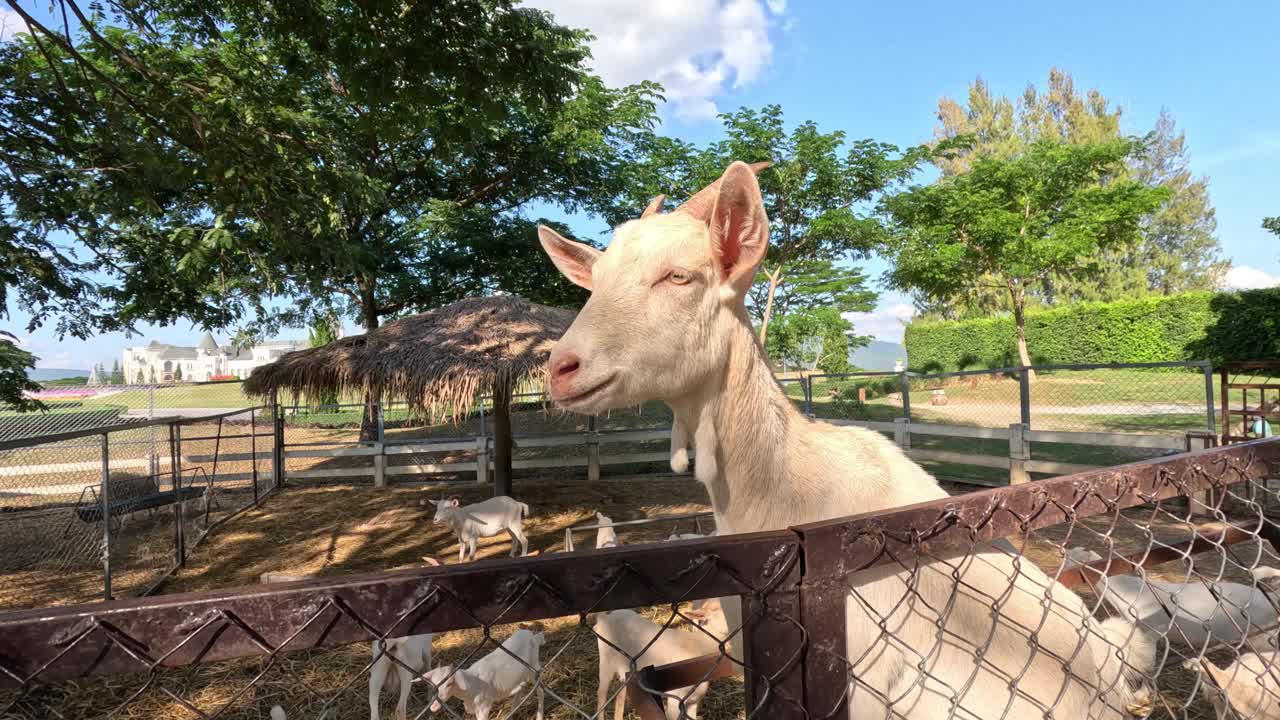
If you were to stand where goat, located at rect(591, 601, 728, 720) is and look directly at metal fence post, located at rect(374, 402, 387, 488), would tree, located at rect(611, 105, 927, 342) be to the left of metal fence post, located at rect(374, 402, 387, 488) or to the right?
right

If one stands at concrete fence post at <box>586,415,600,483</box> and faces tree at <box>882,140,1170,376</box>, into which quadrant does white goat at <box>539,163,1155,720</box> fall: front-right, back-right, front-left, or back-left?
back-right

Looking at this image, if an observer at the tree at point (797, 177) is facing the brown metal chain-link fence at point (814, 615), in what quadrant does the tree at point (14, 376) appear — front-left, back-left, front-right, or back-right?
front-right

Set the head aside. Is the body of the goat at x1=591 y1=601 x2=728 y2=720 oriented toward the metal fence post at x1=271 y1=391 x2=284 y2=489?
no

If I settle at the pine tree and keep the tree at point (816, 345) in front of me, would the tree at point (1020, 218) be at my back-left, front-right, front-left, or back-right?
front-left

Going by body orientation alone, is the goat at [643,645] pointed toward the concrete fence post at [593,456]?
no
